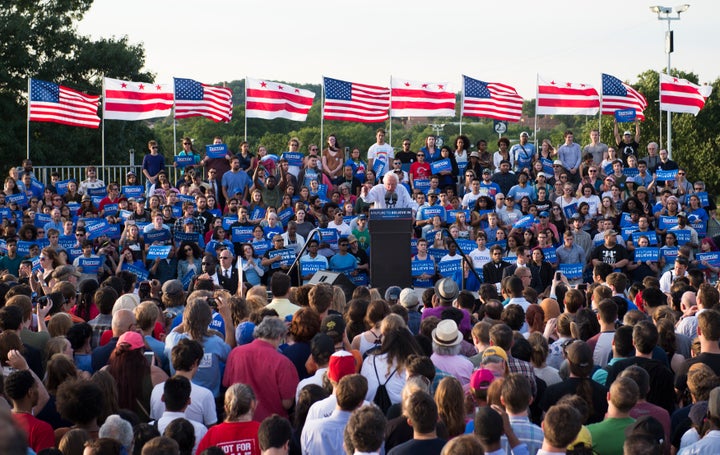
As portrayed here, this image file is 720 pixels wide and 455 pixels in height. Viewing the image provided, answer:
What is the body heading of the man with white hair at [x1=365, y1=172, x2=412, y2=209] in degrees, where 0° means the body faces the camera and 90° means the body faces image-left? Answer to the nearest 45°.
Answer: approximately 0°

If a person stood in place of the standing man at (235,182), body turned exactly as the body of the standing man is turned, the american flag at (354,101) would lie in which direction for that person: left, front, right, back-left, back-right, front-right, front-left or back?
back-left

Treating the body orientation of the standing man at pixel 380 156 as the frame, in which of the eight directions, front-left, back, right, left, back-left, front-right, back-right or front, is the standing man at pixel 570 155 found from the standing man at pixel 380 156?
left

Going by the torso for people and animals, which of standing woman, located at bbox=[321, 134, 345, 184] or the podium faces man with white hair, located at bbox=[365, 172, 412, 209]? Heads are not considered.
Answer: the standing woman

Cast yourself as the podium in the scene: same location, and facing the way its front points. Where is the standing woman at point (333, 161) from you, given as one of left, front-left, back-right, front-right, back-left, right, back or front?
back

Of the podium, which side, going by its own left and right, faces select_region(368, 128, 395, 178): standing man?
back

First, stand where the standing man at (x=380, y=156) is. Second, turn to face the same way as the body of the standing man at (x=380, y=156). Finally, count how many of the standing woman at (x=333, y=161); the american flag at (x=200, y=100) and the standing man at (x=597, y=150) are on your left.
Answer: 1

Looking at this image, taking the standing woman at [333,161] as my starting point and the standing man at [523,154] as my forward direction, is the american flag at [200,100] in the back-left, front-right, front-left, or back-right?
back-left

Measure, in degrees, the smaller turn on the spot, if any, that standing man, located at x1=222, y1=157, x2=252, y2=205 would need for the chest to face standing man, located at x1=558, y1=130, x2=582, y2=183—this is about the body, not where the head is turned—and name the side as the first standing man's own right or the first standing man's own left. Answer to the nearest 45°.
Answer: approximately 90° to the first standing man's own left

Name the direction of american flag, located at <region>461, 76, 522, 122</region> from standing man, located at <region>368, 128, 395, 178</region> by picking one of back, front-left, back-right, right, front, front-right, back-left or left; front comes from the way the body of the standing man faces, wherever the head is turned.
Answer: back-left
